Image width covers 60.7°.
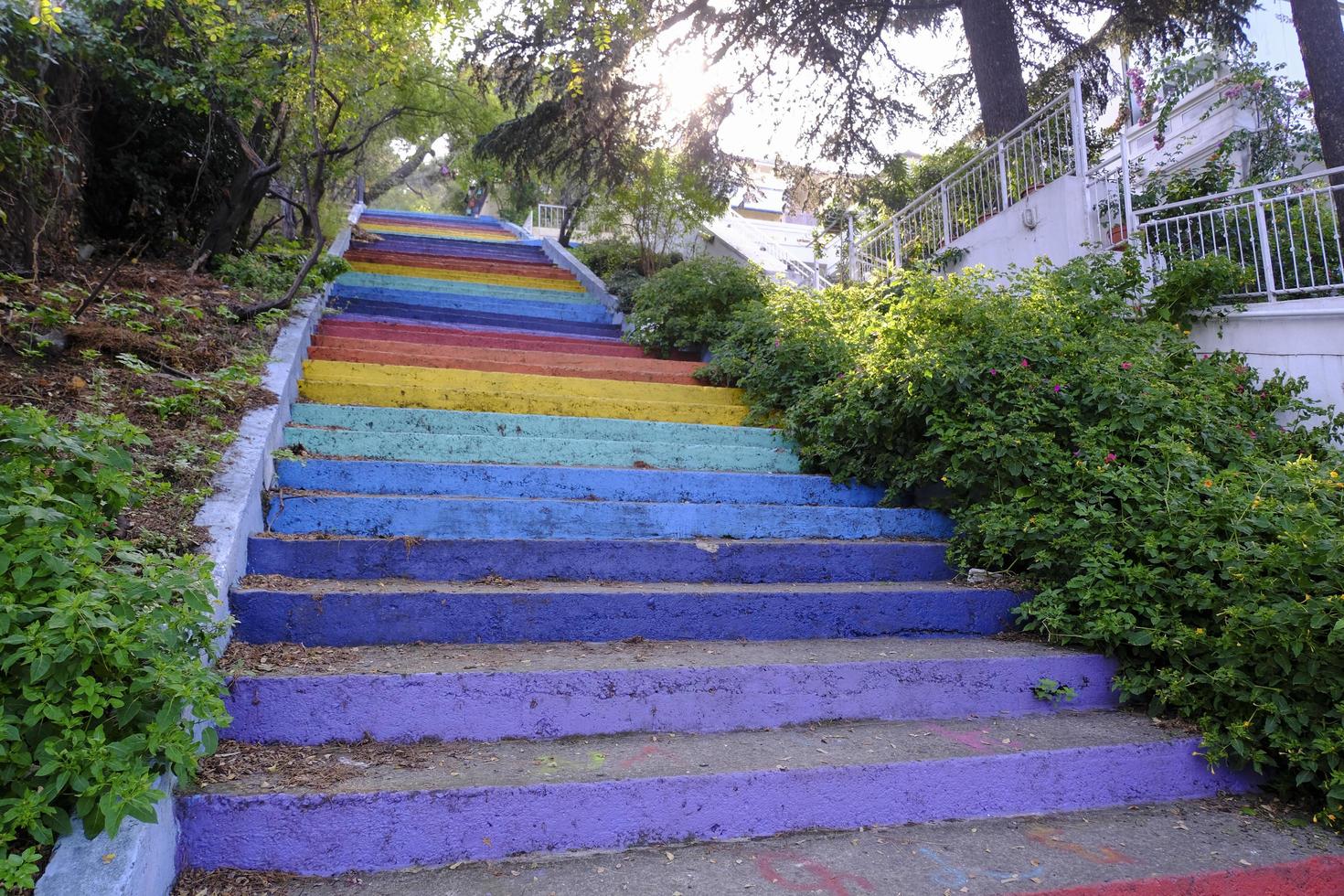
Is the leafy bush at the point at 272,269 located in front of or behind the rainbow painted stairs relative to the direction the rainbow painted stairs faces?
behind

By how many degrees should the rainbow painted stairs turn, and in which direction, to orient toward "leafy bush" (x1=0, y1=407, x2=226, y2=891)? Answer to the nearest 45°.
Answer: approximately 45° to its right

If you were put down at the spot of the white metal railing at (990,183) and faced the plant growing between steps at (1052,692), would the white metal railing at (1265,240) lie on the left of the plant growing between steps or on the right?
left

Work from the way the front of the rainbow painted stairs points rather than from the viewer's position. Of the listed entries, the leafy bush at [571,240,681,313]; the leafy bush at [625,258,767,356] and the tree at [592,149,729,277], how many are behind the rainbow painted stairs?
3

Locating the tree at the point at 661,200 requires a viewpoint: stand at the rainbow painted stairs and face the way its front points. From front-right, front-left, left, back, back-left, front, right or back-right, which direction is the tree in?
back

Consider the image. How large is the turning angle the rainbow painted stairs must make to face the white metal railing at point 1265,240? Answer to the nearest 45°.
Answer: approximately 135° to its left

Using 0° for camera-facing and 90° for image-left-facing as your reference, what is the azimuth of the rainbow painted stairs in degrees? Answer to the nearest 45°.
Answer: approximately 0°

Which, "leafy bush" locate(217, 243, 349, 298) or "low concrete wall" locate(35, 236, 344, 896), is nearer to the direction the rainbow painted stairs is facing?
the low concrete wall

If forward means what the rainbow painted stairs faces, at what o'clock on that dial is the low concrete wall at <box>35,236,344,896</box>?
The low concrete wall is roughly at 3 o'clock from the rainbow painted stairs.

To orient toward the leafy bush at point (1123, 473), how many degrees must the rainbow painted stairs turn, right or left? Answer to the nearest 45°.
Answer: approximately 135° to its left
